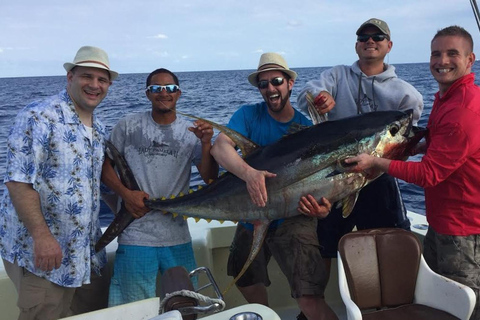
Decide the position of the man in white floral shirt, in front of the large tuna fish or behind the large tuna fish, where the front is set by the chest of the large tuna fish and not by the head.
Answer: behind

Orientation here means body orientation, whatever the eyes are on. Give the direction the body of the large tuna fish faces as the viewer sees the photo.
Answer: to the viewer's right

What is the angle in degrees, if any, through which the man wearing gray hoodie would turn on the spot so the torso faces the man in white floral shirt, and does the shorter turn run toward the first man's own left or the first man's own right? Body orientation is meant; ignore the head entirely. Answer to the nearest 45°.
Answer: approximately 45° to the first man's own right

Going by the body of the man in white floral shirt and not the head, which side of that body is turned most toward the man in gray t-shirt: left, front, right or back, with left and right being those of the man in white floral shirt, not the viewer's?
left

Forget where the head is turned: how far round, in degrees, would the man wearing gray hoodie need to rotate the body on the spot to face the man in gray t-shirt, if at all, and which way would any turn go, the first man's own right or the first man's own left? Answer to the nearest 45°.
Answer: approximately 90° to the first man's own right

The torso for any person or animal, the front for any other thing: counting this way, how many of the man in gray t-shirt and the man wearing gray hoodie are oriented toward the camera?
2
